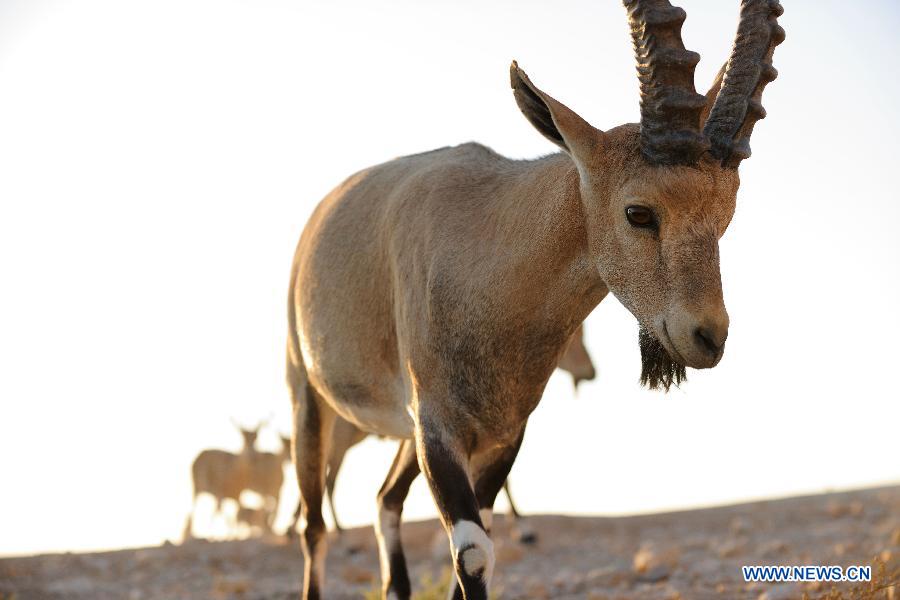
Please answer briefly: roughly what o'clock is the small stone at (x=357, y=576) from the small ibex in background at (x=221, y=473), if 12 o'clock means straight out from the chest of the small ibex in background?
The small stone is roughly at 3 o'clock from the small ibex in background.

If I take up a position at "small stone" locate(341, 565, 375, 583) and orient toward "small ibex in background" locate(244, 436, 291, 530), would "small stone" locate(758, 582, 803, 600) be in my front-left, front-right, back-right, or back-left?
back-right

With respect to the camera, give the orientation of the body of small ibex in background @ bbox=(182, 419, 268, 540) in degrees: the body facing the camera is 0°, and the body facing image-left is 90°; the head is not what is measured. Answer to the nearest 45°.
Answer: approximately 270°
